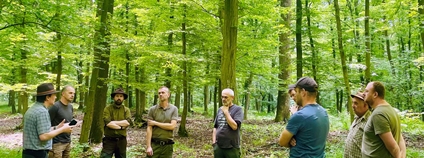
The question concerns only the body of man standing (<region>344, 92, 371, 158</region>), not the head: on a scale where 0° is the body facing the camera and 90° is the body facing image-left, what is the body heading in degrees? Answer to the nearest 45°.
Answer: approximately 45°

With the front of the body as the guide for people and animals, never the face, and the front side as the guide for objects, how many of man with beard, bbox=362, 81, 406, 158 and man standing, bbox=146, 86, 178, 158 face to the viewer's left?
1

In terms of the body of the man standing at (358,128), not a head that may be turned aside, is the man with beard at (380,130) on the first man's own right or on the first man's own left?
on the first man's own left

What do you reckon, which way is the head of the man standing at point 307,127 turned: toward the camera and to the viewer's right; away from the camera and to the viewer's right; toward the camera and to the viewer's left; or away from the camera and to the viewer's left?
away from the camera and to the viewer's left

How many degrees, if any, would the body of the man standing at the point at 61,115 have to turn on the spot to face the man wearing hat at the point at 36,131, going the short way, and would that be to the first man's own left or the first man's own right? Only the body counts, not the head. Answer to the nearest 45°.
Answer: approximately 45° to the first man's own right

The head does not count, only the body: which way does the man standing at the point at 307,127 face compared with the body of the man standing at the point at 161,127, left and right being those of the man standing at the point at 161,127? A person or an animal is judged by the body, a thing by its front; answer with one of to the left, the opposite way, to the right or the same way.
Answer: the opposite way

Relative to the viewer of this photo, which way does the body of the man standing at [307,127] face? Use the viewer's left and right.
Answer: facing away from the viewer and to the left of the viewer

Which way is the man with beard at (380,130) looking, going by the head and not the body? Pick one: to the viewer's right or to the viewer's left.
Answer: to the viewer's left

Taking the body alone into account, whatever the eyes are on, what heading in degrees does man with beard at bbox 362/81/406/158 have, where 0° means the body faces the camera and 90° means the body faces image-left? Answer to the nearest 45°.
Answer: approximately 90°

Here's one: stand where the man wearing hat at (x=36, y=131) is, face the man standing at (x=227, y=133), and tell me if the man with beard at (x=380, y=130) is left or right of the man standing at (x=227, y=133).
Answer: right
